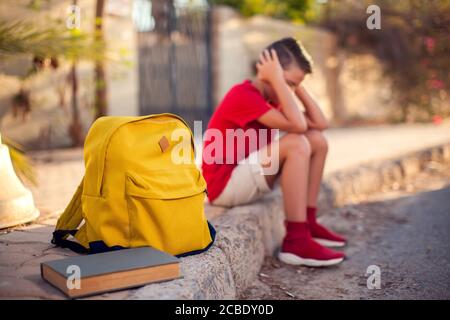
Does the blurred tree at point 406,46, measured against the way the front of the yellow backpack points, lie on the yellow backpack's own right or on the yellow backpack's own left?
on the yellow backpack's own left

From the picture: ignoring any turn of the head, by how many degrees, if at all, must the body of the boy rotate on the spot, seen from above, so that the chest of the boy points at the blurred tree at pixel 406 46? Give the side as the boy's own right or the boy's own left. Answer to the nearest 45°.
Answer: approximately 90° to the boy's own left

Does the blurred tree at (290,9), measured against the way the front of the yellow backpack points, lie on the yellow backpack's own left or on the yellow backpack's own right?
on the yellow backpack's own left

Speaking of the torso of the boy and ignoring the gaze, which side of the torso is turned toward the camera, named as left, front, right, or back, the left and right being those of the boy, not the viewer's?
right

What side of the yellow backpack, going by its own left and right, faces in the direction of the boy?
left

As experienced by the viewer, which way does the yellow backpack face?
facing the viewer and to the right of the viewer
